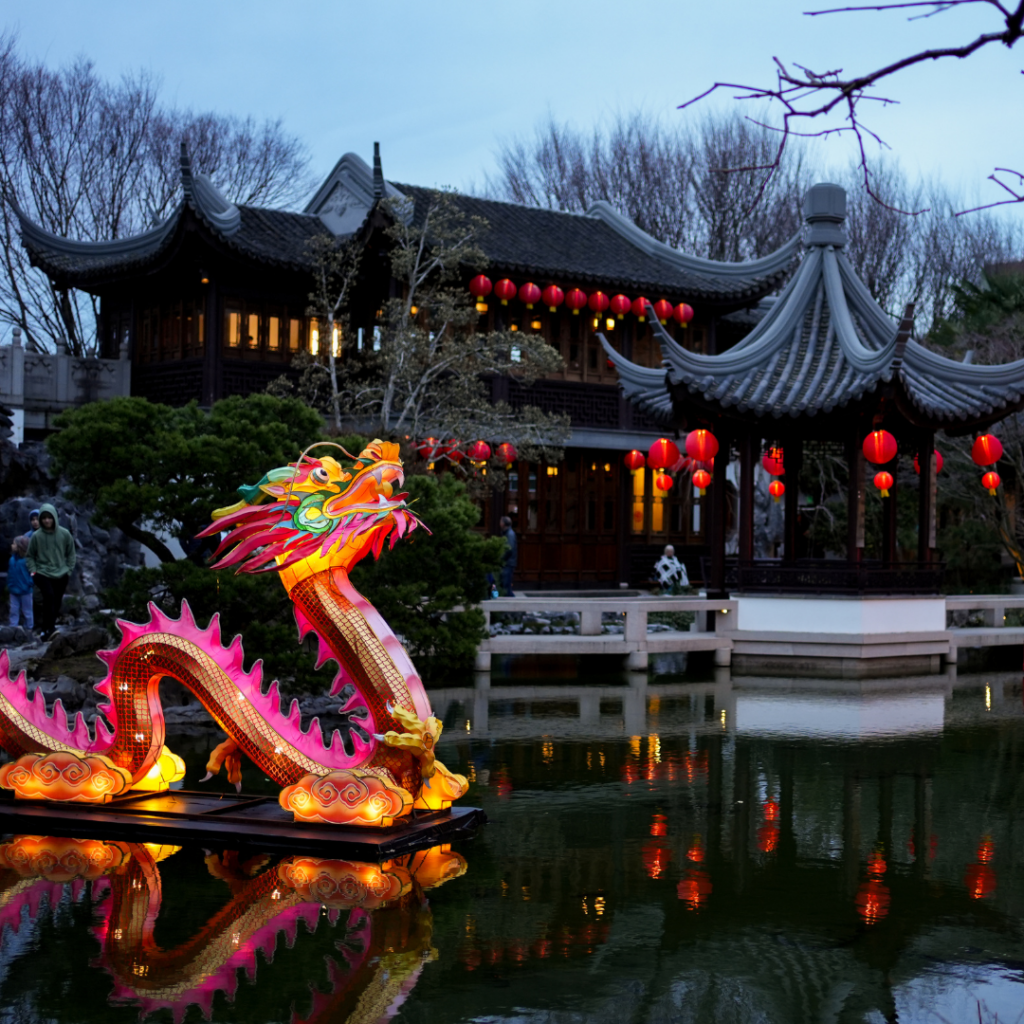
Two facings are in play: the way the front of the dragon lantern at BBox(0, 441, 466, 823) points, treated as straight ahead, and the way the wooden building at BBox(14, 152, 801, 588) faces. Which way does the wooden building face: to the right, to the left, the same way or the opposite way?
to the right

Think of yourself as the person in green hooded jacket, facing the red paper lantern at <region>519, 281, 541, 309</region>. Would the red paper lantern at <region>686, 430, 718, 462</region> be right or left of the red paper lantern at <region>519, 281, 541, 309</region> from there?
right

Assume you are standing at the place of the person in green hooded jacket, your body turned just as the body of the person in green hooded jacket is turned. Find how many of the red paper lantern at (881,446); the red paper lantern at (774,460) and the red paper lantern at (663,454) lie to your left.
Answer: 3

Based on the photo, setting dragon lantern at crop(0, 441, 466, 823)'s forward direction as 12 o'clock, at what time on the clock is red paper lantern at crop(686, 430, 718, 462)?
The red paper lantern is roughly at 10 o'clock from the dragon lantern.

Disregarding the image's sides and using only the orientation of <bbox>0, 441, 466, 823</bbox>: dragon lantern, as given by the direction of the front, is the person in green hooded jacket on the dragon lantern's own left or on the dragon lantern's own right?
on the dragon lantern's own left

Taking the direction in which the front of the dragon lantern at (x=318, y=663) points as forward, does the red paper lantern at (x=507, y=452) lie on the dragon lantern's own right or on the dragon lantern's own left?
on the dragon lantern's own left

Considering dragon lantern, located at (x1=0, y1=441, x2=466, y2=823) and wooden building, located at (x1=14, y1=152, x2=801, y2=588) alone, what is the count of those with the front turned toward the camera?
1

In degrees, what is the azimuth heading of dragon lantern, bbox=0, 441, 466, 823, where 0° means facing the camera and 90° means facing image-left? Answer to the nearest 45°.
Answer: approximately 270°
